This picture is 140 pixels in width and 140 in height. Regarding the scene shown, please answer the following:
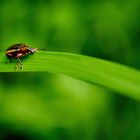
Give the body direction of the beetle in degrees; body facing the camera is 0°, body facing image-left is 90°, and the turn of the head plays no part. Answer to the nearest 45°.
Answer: approximately 270°
